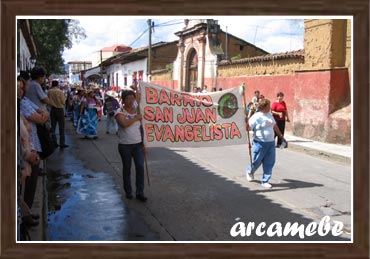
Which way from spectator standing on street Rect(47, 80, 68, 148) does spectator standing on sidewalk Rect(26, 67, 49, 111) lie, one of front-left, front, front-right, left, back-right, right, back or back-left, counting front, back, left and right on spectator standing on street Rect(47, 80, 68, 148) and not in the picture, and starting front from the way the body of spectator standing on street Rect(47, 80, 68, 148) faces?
back-right

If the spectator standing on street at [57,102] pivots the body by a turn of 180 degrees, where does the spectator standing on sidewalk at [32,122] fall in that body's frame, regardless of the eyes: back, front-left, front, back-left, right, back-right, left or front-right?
front-left

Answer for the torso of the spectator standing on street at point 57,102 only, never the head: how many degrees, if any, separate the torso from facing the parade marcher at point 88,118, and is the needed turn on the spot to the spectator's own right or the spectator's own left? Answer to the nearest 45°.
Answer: approximately 45° to the spectator's own left

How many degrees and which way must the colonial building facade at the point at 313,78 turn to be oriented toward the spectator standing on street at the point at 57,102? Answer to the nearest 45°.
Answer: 0° — it already faces them

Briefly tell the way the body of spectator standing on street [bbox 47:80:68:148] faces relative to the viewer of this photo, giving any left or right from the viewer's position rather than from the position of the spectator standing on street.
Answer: facing away from the viewer and to the right of the viewer

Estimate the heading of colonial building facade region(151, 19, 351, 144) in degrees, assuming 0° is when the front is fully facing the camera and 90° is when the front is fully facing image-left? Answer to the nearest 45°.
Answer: approximately 45°

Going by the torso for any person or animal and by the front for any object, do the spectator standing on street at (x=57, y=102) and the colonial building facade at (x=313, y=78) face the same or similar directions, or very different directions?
very different directions
